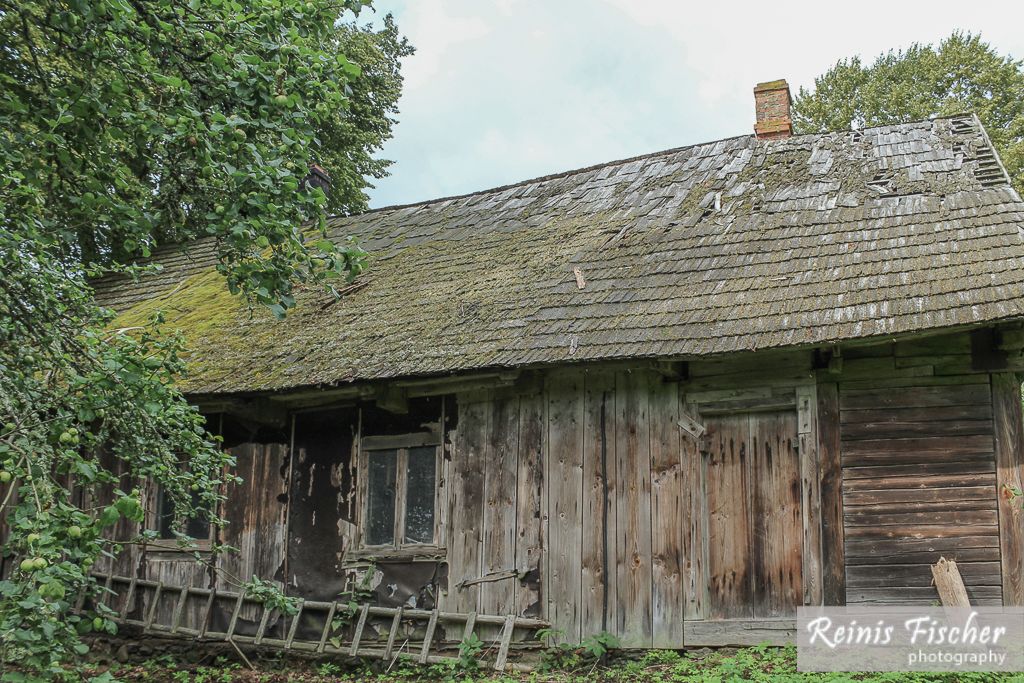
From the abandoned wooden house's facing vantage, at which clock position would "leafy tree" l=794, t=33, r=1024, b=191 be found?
The leafy tree is roughly at 7 o'clock from the abandoned wooden house.

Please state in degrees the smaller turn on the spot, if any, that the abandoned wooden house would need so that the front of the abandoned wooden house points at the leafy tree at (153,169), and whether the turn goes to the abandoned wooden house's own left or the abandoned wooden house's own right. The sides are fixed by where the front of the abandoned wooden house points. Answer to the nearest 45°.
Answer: approximately 45° to the abandoned wooden house's own right

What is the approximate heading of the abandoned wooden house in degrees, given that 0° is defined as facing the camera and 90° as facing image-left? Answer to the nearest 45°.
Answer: approximately 0°
